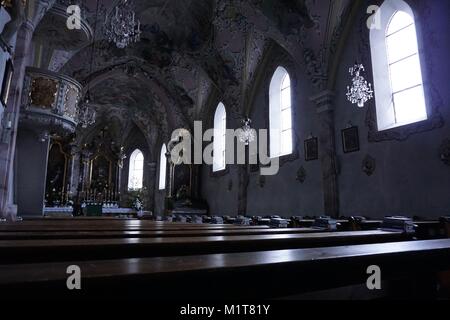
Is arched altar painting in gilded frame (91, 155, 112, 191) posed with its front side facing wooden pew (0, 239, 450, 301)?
yes

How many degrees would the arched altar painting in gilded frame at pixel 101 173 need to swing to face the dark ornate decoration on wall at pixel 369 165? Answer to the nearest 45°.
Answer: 0° — it already faces it

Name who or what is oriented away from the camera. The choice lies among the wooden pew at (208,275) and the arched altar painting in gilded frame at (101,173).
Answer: the wooden pew

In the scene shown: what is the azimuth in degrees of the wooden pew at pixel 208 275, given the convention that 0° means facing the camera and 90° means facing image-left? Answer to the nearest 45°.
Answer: approximately 180°

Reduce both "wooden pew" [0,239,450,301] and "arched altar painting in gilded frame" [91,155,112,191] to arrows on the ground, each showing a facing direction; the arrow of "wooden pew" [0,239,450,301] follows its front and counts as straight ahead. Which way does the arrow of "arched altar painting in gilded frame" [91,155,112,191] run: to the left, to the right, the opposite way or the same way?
the opposite way

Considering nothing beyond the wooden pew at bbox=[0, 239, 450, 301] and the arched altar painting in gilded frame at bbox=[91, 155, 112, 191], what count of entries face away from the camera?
1
